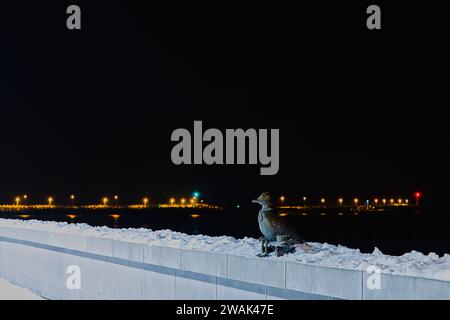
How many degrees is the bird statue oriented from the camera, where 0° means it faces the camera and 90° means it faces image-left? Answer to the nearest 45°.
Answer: approximately 90°
